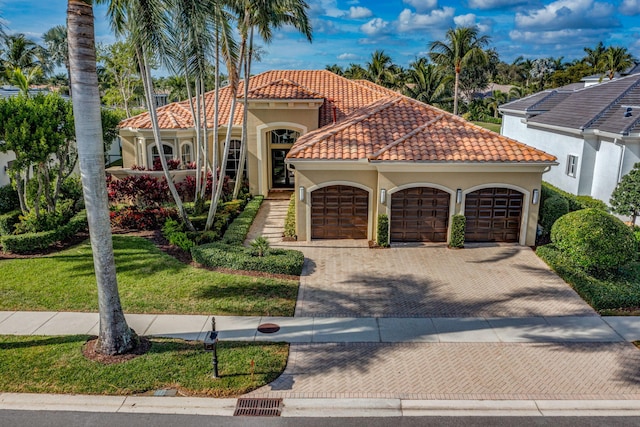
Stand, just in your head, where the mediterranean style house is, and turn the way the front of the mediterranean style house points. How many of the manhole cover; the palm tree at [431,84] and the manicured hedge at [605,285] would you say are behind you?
1

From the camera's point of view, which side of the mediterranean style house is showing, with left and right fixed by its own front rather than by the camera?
front

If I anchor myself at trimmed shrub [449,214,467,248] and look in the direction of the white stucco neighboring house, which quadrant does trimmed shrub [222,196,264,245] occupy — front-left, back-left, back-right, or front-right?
back-left

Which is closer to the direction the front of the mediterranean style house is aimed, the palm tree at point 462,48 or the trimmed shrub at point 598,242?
the trimmed shrub

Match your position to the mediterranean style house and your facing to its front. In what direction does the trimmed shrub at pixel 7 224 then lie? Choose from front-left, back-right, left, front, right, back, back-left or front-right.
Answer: right

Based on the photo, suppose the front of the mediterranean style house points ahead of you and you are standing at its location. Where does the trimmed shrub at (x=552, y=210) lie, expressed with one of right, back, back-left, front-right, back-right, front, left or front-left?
left

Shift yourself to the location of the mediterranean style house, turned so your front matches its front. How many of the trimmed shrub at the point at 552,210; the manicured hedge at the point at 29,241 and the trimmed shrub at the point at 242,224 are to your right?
2

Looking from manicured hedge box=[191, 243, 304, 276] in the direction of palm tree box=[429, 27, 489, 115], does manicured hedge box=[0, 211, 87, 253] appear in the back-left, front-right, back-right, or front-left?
back-left

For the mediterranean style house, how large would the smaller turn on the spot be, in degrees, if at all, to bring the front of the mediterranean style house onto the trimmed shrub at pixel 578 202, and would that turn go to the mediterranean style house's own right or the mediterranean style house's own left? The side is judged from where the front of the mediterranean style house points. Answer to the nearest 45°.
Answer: approximately 90° to the mediterranean style house's own left

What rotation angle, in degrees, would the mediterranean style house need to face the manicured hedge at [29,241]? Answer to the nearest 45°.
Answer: approximately 90° to its right

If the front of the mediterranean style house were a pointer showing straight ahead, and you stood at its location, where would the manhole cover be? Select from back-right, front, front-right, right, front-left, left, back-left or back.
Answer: front-right

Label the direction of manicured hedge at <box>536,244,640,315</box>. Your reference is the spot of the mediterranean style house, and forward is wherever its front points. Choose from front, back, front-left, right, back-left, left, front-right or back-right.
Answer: front-left

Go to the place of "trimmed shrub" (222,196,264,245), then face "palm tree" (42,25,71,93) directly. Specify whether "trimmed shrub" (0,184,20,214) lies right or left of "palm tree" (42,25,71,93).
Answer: left

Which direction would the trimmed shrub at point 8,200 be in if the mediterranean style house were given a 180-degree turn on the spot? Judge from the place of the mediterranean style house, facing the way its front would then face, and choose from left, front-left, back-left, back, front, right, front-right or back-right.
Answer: left

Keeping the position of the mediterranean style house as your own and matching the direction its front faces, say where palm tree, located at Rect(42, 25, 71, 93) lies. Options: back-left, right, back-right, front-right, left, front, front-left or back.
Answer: back-right

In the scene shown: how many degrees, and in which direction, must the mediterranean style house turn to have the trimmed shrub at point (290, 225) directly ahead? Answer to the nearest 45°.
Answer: approximately 90° to its right
